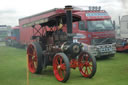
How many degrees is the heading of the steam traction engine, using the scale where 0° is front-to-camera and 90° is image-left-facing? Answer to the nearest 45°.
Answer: approximately 315°

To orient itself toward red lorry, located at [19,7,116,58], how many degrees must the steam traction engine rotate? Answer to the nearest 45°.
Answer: approximately 90° to its left

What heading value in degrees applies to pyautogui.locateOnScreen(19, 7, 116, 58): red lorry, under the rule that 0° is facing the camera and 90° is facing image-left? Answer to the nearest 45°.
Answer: approximately 315°

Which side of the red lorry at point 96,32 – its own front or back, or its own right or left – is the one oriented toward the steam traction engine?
right
